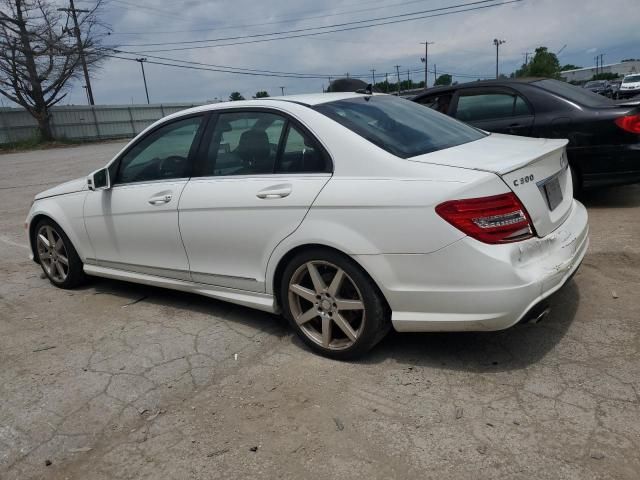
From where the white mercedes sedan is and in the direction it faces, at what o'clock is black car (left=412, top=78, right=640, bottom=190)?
The black car is roughly at 3 o'clock from the white mercedes sedan.

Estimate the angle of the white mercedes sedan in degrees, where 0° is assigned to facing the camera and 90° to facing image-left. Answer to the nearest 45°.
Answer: approximately 135°

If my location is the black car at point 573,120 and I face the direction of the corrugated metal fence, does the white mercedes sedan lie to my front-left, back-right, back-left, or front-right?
back-left

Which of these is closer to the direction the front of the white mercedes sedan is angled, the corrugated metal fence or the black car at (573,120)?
the corrugated metal fence

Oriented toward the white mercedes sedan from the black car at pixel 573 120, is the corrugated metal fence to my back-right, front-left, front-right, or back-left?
back-right
